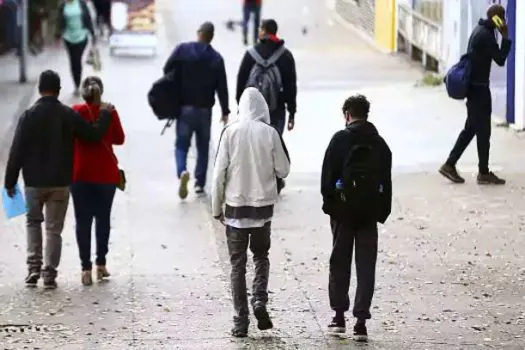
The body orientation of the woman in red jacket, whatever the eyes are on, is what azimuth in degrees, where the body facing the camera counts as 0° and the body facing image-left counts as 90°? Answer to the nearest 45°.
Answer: approximately 180°

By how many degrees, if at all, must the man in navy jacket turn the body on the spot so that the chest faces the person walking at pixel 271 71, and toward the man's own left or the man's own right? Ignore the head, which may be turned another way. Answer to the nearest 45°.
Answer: approximately 135° to the man's own right

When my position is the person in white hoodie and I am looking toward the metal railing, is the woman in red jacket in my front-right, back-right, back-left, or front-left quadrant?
front-left

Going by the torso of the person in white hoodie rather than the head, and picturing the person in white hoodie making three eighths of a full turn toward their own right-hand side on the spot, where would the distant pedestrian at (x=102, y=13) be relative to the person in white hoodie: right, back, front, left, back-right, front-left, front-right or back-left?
back-left

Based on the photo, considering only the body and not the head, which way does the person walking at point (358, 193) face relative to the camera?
away from the camera

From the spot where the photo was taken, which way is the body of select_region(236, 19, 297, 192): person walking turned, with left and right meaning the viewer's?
facing away from the viewer

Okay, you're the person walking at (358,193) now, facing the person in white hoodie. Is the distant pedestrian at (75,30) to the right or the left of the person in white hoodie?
right

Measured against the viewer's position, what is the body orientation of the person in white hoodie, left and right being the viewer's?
facing away from the viewer

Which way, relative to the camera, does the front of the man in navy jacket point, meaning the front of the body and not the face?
away from the camera

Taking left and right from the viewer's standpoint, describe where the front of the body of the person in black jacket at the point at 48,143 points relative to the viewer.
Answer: facing away from the viewer

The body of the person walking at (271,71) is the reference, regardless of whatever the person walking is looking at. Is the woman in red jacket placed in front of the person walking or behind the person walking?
behind

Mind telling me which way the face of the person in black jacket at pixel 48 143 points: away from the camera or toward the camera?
away from the camera

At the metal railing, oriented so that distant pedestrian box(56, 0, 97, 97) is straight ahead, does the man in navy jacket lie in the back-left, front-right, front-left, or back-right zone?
front-left

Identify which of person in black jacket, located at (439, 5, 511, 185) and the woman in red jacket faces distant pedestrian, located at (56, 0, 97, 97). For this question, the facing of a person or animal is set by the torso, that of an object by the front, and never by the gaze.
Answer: the woman in red jacket

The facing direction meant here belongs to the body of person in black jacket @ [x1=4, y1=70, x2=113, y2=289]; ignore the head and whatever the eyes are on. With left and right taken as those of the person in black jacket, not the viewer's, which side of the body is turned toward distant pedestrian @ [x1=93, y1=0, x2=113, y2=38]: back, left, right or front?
front

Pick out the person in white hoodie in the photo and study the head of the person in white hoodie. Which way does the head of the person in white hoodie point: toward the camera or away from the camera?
away from the camera

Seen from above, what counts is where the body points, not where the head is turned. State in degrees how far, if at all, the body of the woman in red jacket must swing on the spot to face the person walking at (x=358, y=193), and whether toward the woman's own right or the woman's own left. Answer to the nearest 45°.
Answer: approximately 135° to the woman's own right
